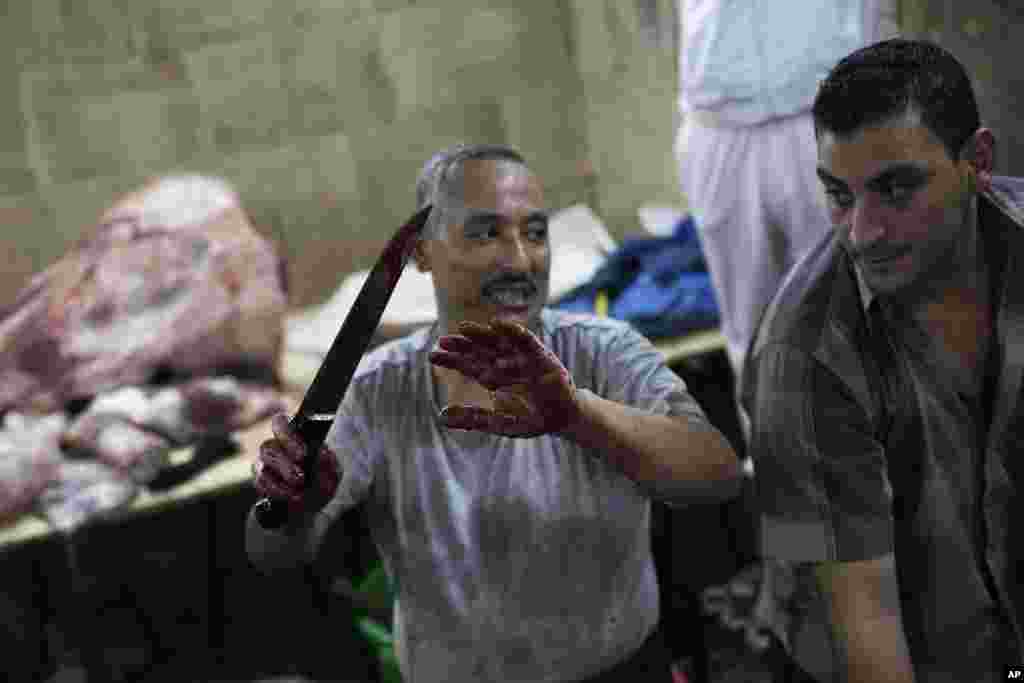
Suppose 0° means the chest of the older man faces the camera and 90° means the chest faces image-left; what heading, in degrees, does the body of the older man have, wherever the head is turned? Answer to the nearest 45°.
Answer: approximately 0°

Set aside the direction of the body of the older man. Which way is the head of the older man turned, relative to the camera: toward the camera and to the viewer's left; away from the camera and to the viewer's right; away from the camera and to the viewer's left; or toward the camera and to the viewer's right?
toward the camera and to the viewer's right

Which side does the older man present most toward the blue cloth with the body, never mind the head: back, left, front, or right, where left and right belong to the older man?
back

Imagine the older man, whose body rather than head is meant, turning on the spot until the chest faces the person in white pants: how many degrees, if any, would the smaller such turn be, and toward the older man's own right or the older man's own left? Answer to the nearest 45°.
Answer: approximately 135° to the older man's own left

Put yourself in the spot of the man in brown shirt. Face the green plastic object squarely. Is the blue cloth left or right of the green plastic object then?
right
